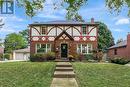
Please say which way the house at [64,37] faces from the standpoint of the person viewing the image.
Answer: facing the viewer

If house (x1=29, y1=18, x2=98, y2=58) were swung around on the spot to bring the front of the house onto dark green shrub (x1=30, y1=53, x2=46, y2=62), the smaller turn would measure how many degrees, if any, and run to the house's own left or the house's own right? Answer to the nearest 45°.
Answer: approximately 45° to the house's own right

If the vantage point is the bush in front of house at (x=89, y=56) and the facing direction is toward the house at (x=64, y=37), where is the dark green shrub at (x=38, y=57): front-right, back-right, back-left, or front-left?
front-left
